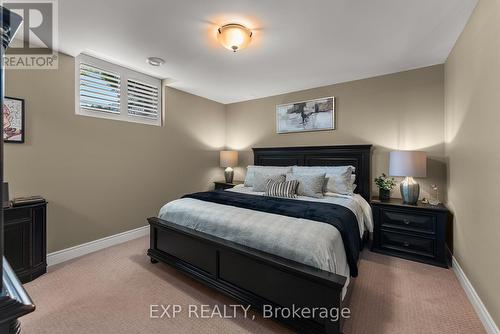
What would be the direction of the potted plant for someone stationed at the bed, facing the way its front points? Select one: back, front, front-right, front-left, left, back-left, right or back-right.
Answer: back

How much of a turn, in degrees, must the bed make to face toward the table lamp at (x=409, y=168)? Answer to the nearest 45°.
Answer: approximately 180°

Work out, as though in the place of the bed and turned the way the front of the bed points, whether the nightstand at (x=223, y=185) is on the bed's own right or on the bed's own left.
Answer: on the bed's own right

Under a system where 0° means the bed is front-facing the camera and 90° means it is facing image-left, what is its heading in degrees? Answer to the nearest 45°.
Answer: approximately 45°

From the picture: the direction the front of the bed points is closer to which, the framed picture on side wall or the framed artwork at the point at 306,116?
the framed picture on side wall

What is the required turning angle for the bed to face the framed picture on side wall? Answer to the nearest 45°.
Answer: approximately 45° to its right

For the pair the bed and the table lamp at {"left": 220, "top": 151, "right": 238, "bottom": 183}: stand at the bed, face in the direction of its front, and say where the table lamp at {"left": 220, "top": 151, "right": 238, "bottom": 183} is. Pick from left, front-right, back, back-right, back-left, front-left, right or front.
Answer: back-right

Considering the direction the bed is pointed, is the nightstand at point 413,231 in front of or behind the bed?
behind

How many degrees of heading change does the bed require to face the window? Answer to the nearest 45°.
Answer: approximately 90° to its right
